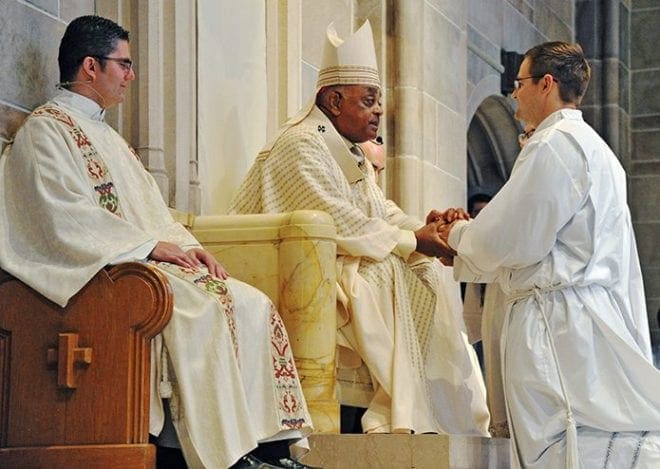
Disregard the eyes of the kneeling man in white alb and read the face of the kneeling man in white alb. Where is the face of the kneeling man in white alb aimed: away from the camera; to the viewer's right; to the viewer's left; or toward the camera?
to the viewer's left

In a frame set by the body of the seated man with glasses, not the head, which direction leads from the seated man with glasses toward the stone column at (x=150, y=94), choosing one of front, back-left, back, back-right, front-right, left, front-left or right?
left

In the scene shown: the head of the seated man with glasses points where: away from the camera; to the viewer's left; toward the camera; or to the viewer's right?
to the viewer's right

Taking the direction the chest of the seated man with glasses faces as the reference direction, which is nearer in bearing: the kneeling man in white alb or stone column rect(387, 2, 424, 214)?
the kneeling man in white alb

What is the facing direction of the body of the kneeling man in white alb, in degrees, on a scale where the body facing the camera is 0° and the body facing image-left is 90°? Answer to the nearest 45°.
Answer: approximately 135°
